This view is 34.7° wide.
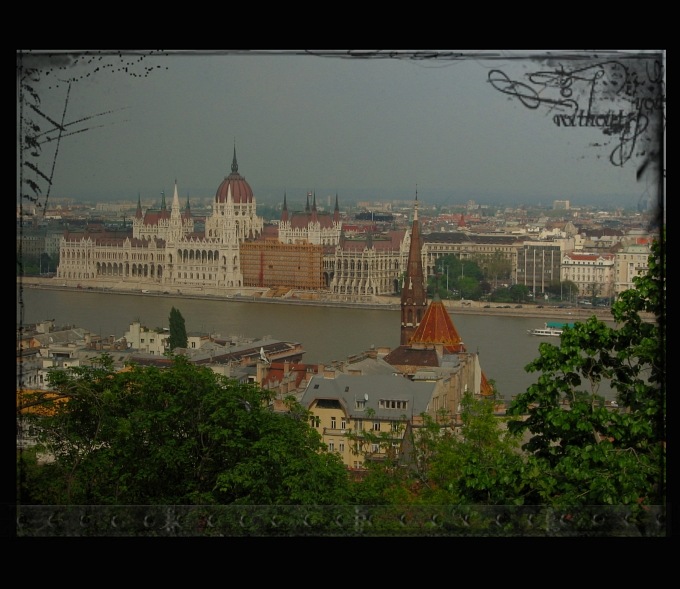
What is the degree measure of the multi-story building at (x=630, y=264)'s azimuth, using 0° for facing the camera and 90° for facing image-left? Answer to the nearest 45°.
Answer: approximately 0°

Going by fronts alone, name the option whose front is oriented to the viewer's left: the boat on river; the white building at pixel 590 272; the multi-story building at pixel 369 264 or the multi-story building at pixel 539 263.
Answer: the boat on river

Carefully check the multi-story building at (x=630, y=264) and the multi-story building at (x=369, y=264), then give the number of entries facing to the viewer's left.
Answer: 0

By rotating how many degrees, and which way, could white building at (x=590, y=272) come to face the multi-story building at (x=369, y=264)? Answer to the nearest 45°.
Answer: approximately 90° to its right

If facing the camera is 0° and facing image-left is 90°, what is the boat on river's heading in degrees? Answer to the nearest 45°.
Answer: approximately 90°

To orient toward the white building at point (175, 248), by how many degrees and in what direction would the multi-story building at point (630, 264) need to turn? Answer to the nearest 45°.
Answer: approximately 90° to its right

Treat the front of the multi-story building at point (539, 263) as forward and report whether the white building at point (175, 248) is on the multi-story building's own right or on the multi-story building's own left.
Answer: on the multi-story building's own right

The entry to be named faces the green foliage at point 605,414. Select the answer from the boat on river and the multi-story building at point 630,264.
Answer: the multi-story building
